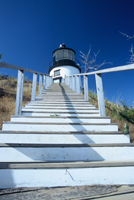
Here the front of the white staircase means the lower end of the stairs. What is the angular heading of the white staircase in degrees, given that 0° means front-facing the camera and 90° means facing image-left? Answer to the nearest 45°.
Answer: approximately 0°

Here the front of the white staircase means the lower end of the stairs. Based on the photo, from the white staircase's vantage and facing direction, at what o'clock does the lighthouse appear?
The lighthouse is roughly at 6 o'clock from the white staircase.
